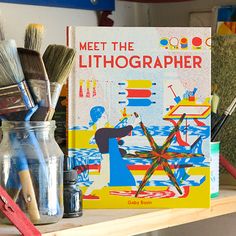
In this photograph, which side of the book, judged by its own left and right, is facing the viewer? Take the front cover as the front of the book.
front

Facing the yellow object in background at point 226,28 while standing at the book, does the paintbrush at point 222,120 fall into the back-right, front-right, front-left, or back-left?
front-right
